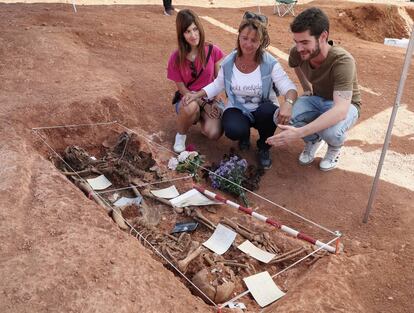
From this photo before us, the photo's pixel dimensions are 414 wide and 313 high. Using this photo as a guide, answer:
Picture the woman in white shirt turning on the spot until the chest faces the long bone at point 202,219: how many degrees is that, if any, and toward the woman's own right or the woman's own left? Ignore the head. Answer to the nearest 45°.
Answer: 0° — they already face it

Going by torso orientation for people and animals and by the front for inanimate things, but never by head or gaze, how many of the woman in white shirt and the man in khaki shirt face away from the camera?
0

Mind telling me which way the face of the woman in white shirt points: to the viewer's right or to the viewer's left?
to the viewer's left

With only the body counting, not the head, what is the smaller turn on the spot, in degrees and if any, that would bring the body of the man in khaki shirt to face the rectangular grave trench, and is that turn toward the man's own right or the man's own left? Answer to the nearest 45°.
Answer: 0° — they already face it

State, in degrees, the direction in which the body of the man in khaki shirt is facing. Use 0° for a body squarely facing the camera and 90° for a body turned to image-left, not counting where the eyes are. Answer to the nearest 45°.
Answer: approximately 45°

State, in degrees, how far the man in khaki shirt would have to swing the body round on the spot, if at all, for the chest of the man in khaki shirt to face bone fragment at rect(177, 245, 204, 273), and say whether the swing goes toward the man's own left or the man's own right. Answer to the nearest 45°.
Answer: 0° — they already face it

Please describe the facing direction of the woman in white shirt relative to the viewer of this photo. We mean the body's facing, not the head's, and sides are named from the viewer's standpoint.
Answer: facing the viewer

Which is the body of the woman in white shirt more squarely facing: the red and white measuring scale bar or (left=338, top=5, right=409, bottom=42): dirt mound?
the red and white measuring scale bar
